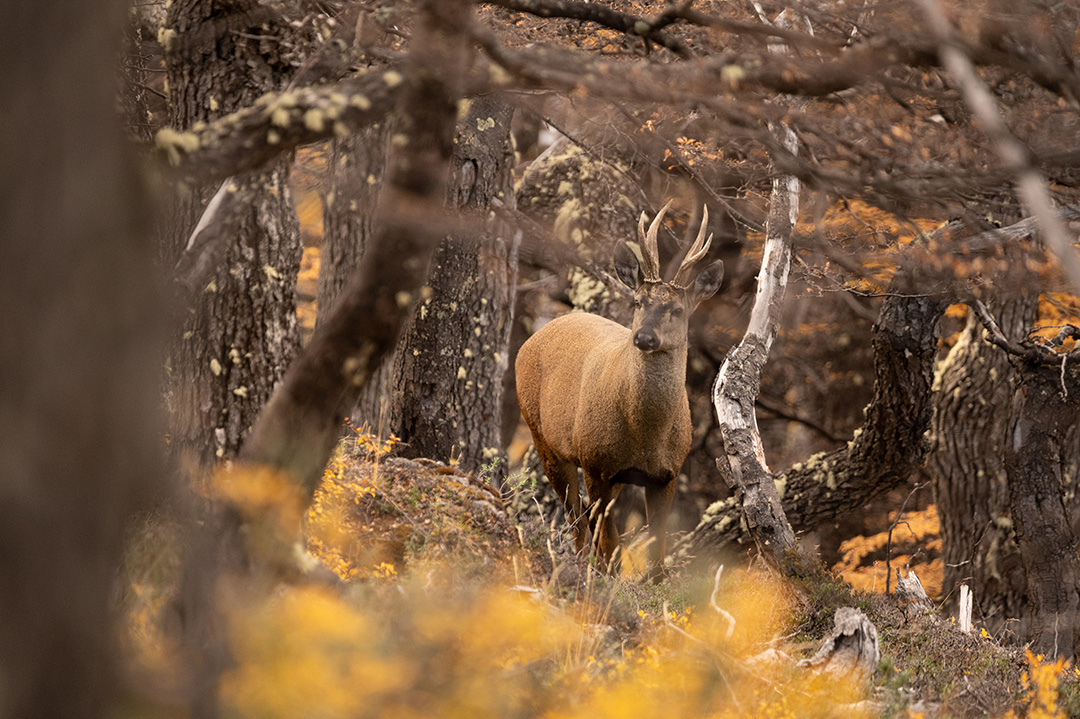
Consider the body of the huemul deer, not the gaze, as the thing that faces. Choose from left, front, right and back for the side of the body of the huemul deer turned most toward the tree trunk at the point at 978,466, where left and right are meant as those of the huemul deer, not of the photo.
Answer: left

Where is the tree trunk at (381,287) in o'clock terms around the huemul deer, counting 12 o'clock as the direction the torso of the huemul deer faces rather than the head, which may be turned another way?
The tree trunk is roughly at 2 o'clock from the huemul deer.

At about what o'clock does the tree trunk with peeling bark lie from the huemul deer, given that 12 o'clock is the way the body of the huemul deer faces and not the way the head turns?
The tree trunk with peeling bark is roughly at 10 o'clock from the huemul deer.

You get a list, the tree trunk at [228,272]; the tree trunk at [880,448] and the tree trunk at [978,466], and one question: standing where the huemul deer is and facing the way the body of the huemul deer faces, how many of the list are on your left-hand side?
2

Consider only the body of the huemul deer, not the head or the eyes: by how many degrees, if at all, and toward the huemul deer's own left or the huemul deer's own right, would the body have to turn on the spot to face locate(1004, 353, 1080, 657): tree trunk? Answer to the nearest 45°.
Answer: approximately 45° to the huemul deer's own left

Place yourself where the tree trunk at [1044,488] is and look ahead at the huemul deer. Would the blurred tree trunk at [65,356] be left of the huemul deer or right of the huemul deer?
left

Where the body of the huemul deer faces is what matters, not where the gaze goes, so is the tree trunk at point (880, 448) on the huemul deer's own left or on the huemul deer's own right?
on the huemul deer's own left

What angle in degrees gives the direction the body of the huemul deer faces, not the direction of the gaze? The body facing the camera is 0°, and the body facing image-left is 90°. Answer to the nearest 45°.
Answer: approximately 315°

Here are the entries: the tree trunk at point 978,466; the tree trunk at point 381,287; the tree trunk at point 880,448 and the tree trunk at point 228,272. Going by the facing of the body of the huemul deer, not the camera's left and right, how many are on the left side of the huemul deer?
2
